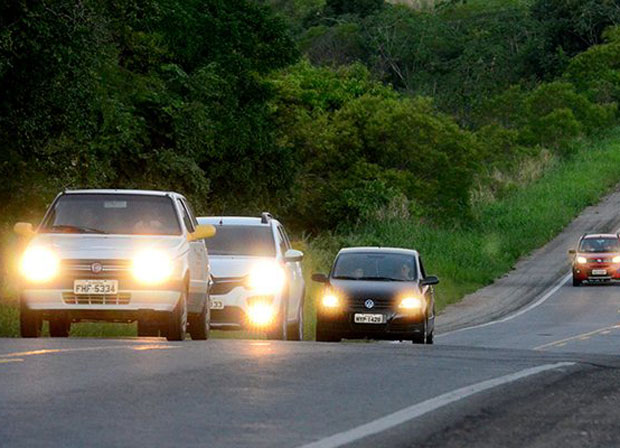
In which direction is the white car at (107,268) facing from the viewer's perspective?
toward the camera

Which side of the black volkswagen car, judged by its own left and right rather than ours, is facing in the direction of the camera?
front

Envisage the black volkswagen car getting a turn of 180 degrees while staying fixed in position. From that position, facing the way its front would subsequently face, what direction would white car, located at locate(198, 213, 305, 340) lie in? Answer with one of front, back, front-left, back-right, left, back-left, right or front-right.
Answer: back-left

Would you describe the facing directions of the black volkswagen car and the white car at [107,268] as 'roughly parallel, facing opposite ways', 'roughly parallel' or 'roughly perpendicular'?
roughly parallel

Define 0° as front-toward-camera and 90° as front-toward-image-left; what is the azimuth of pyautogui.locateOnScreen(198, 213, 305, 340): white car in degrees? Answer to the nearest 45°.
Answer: approximately 0°
